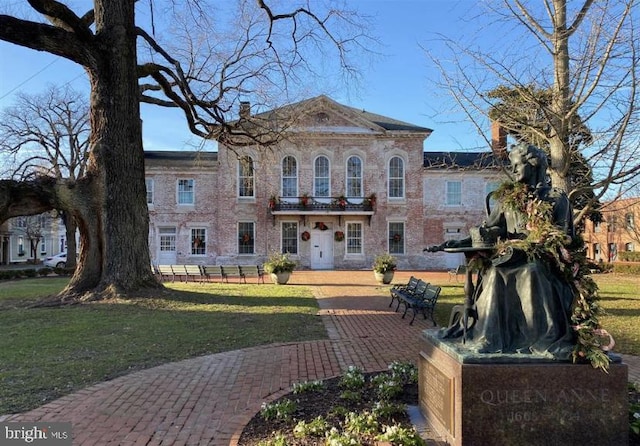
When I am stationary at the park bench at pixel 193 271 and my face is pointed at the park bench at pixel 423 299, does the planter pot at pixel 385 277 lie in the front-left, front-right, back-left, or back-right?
front-left

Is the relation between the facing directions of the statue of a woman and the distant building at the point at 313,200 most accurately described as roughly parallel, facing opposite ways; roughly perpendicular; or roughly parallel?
roughly perpendicular

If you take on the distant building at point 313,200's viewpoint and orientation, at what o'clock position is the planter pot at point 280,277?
The planter pot is roughly at 12 o'clock from the distant building.

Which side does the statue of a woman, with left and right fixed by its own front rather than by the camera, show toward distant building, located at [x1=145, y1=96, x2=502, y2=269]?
right

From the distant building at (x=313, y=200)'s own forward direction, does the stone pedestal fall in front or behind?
in front

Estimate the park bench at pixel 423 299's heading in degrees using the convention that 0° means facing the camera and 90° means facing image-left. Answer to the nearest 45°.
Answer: approximately 45°

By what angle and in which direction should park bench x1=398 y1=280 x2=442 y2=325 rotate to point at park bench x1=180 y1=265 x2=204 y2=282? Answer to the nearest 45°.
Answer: approximately 90° to its right

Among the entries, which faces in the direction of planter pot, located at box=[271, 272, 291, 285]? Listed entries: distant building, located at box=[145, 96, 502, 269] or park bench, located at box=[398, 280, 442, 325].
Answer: the distant building

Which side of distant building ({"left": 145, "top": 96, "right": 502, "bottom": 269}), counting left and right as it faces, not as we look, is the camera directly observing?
front

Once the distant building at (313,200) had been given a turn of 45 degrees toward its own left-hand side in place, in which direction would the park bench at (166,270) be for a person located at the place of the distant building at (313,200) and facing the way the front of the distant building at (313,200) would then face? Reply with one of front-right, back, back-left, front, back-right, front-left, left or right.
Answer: right

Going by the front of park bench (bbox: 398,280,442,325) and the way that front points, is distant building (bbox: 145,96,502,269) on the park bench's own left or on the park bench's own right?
on the park bench's own right

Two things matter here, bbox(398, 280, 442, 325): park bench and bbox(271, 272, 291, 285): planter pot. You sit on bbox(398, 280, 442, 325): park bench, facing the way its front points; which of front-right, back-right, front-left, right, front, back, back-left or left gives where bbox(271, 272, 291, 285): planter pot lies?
right

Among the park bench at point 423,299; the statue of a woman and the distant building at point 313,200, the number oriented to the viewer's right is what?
0
